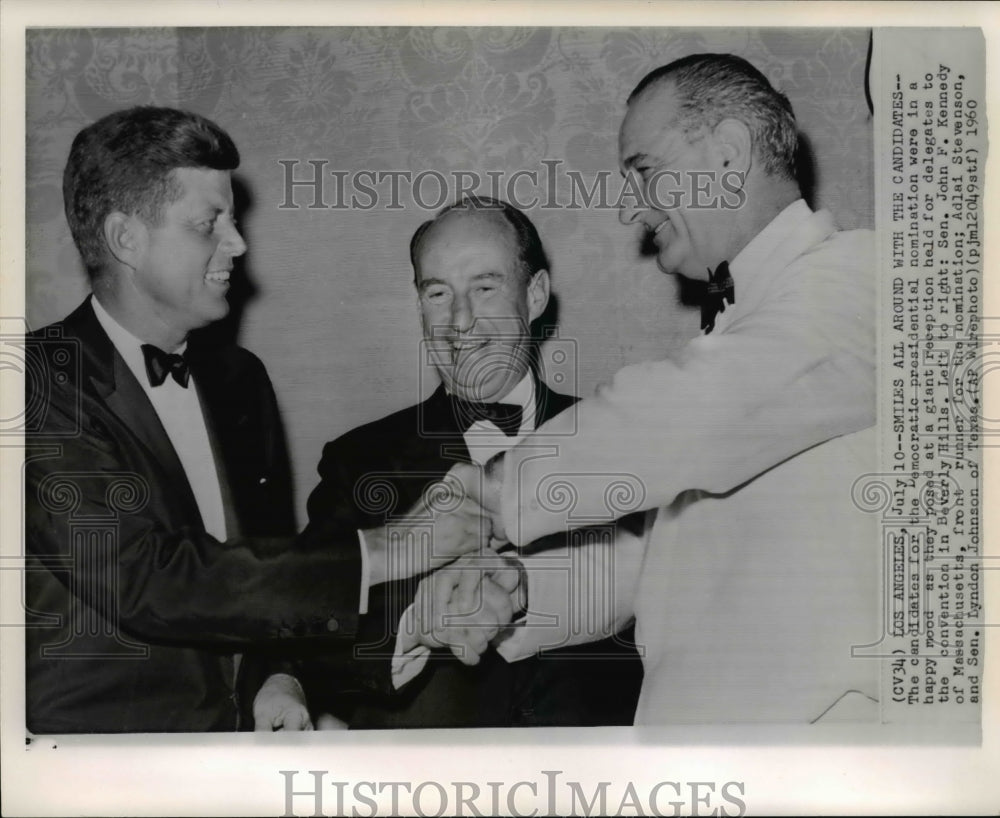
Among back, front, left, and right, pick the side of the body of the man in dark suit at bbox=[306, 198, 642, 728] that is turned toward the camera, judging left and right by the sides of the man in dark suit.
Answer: front
